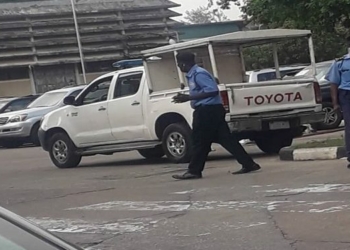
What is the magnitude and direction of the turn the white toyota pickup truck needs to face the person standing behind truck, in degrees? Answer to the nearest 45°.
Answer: approximately 180°

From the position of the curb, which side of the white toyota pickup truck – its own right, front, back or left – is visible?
back

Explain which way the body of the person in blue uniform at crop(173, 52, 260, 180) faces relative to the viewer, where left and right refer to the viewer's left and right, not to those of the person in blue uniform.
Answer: facing to the left of the viewer

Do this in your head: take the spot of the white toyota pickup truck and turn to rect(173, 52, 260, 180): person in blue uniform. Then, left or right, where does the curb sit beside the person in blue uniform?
left

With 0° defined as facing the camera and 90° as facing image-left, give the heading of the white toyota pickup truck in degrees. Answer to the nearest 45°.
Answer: approximately 135°

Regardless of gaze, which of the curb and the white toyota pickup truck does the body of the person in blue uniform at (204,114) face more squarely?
the white toyota pickup truck

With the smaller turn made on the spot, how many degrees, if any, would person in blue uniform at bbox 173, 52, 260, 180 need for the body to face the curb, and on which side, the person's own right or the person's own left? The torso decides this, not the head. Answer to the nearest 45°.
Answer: approximately 135° to the person's own right

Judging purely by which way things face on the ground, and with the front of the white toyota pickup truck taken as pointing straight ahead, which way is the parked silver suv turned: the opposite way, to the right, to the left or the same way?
to the left
